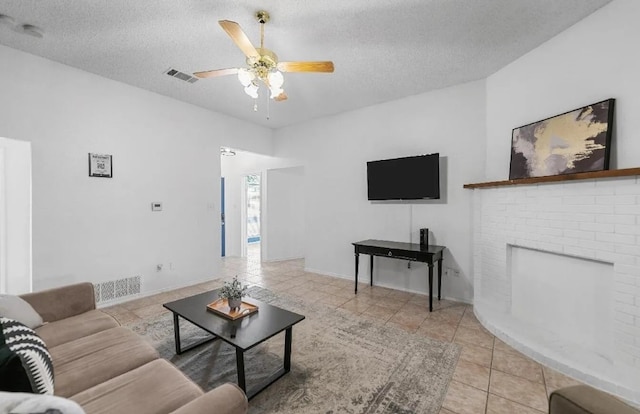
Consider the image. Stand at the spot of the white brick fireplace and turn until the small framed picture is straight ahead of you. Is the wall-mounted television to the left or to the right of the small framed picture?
right

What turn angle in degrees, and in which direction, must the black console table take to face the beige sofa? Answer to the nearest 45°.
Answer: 0° — it already faces it

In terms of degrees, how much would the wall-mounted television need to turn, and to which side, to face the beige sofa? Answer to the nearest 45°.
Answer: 0° — it already faces it

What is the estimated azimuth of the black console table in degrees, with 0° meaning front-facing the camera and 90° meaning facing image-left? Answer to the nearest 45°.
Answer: approximately 45°

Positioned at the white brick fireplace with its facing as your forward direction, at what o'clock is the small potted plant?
The small potted plant is roughly at 12 o'clock from the white brick fireplace.

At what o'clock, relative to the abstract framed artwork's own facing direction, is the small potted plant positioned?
The small potted plant is roughly at 12 o'clock from the abstract framed artwork.
